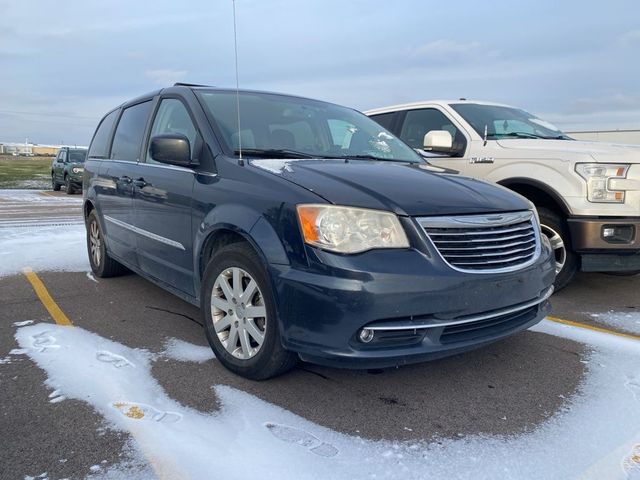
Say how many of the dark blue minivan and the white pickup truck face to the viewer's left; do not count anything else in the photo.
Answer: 0

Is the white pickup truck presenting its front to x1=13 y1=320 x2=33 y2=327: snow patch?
no

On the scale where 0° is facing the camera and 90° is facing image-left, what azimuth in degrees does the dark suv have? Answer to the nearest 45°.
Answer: approximately 315°

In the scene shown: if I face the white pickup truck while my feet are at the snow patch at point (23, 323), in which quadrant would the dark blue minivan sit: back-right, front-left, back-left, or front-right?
front-right

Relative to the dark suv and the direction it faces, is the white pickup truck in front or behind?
in front

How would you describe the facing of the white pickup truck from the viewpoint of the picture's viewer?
facing the viewer and to the right of the viewer

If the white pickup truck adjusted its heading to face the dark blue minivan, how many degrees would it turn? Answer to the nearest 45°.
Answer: approximately 90° to its right

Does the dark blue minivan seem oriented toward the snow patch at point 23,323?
no

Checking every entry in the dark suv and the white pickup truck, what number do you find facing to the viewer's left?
0

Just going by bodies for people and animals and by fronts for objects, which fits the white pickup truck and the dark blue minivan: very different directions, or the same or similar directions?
same or similar directions

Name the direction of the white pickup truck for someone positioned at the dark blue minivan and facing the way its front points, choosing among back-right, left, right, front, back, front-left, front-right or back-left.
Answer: left

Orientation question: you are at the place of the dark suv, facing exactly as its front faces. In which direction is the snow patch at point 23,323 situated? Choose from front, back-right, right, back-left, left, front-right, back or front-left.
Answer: front-right

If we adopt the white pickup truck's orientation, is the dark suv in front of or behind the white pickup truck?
behind

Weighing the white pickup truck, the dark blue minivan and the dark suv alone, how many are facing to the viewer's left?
0
